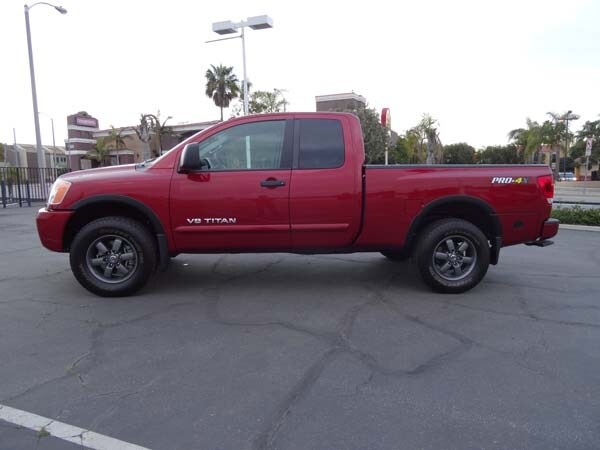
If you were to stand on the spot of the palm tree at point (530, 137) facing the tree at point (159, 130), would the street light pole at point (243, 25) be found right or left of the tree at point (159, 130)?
left

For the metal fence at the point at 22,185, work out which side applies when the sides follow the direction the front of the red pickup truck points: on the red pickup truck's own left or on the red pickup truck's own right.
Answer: on the red pickup truck's own right

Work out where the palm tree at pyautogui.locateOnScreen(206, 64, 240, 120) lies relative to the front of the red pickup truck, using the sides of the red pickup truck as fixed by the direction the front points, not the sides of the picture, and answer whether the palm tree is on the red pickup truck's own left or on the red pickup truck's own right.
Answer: on the red pickup truck's own right

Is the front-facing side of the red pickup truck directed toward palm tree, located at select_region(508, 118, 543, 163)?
no

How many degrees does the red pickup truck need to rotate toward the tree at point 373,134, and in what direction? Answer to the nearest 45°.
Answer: approximately 90° to its right

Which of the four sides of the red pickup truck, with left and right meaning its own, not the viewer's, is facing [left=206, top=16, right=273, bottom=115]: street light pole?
right

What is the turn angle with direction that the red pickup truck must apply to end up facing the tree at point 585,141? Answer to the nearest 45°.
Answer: approximately 135° to its right

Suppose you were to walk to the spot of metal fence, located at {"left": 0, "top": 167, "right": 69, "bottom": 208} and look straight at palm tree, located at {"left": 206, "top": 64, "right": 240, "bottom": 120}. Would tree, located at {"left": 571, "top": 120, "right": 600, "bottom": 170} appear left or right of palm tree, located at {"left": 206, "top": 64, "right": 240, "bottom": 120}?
right

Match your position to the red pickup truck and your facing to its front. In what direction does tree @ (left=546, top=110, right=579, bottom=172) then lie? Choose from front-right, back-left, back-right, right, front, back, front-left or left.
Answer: back-right

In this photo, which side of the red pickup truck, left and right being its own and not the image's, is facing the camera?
left

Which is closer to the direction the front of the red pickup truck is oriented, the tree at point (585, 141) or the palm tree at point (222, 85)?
the palm tree

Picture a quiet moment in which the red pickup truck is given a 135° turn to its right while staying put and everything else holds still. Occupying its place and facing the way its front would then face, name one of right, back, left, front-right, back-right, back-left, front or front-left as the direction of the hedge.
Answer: front

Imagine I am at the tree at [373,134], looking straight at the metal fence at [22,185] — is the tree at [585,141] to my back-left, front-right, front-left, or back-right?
back-left

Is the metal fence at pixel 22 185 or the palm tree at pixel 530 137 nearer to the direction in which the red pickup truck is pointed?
the metal fence
